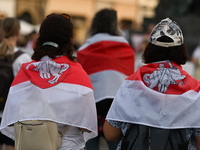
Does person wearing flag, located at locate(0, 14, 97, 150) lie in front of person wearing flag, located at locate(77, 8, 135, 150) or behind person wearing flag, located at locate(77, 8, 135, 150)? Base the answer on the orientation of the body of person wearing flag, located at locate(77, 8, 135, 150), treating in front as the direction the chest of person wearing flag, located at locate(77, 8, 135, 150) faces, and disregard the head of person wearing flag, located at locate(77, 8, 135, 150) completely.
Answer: behind

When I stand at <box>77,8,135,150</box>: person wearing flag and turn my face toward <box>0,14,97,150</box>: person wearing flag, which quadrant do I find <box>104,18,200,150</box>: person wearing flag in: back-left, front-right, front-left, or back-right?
front-left

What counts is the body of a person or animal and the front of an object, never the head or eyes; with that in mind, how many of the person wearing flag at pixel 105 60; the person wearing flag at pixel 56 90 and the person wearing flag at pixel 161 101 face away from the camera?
3

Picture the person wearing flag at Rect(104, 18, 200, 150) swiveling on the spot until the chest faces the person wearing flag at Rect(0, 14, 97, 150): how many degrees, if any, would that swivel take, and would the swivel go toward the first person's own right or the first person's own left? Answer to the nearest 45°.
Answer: approximately 90° to the first person's own left

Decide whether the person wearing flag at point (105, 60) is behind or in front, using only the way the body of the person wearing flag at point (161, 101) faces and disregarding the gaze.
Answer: in front

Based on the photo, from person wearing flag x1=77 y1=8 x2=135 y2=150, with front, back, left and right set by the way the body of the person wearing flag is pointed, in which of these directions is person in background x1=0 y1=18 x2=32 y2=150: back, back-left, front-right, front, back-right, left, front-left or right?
left

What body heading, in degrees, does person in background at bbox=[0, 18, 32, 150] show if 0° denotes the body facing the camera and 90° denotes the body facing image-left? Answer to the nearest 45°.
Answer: approximately 225°

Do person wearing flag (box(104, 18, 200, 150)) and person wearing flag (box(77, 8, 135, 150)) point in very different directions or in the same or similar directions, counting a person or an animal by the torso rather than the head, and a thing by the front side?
same or similar directions

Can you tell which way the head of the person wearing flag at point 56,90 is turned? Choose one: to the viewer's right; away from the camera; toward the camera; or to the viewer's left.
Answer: away from the camera

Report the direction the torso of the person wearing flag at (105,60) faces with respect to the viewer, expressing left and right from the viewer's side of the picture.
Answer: facing away from the viewer

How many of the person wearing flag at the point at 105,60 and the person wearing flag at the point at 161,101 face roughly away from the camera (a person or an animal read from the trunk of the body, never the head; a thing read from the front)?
2

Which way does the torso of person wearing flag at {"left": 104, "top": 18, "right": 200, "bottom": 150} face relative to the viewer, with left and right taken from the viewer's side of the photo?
facing away from the viewer

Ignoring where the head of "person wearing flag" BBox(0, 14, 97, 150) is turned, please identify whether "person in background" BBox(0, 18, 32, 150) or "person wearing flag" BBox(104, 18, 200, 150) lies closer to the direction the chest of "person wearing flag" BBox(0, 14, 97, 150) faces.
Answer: the person in background

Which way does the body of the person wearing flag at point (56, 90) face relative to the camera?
away from the camera

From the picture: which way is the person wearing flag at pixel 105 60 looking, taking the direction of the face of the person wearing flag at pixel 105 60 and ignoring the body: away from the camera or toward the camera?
away from the camera

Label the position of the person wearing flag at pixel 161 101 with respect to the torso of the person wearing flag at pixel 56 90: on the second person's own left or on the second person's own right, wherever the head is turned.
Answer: on the second person's own right
